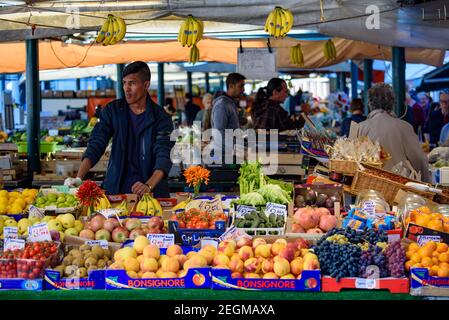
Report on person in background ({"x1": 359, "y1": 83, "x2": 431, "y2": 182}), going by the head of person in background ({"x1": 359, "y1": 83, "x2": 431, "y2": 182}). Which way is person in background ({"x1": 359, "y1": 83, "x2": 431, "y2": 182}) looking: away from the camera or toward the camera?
away from the camera

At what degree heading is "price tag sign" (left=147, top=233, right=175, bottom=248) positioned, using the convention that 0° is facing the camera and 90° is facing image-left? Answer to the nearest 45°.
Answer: approximately 0°

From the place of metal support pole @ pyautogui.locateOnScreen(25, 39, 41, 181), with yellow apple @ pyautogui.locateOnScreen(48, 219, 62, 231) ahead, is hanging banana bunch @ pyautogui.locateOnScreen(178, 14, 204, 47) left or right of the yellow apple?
left

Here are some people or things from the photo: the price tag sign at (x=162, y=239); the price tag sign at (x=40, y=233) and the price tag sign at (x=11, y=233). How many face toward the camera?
3

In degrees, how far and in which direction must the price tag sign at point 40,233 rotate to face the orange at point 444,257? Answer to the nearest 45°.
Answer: approximately 45° to its left

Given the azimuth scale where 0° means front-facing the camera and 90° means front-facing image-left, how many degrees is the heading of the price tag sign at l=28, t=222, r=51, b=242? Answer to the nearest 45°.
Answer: approximately 0°

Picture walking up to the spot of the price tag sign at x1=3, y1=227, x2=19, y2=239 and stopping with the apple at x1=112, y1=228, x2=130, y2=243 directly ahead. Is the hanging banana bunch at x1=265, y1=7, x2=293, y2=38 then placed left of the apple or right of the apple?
left

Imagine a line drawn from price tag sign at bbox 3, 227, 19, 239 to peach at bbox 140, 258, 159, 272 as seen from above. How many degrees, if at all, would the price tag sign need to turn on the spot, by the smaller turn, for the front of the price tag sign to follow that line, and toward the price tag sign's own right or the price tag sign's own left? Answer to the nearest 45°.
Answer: approximately 45° to the price tag sign's own left

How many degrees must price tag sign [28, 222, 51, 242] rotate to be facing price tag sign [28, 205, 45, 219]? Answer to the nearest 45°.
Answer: approximately 180°

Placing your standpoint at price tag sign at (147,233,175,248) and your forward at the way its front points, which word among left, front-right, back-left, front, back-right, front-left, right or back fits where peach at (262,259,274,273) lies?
front-left
